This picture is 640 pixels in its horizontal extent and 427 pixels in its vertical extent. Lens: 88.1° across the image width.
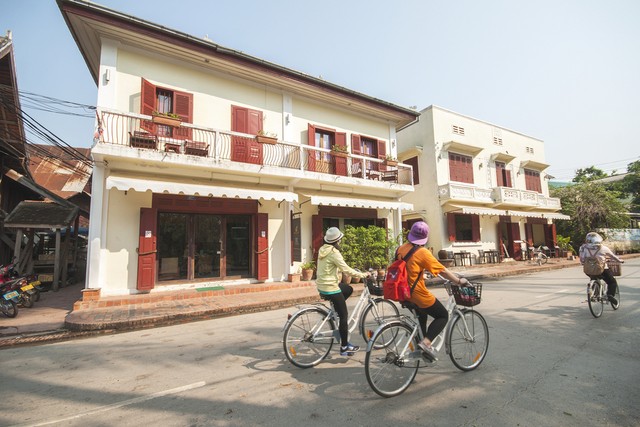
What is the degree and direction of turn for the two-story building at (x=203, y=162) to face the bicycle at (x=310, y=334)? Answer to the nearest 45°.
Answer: approximately 45° to its right

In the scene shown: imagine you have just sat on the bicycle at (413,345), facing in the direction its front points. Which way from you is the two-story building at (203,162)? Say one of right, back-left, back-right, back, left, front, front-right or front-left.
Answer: left

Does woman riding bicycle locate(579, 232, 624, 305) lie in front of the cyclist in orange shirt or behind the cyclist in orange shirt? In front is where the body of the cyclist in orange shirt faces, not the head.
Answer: in front

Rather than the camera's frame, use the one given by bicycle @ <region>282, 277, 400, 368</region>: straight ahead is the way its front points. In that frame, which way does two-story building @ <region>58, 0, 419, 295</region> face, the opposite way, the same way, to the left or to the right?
to the right

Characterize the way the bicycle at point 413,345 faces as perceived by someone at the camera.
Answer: facing away from the viewer and to the right of the viewer

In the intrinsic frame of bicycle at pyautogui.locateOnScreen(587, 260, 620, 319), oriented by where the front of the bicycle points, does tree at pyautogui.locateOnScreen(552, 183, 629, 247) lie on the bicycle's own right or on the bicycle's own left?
on the bicycle's own left

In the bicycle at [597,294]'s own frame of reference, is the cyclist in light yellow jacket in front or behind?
behind

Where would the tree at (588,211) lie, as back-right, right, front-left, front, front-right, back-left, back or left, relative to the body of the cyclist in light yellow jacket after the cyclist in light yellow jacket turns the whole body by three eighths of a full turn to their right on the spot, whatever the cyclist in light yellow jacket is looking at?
back-left

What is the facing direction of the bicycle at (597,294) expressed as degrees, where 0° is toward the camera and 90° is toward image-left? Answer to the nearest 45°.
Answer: approximately 225°

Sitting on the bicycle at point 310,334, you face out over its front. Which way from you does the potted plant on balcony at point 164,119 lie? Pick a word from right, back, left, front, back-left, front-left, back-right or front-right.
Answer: left

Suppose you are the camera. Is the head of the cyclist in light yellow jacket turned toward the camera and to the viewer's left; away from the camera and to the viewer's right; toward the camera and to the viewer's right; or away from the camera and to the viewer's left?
away from the camera and to the viewer's right

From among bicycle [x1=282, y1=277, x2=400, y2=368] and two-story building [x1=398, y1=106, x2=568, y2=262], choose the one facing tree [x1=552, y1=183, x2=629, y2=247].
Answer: the bicycle

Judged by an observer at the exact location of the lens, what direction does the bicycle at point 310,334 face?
facing away from the viewer and to the right of the viewer

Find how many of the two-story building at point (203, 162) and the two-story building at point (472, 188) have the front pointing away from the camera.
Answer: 0

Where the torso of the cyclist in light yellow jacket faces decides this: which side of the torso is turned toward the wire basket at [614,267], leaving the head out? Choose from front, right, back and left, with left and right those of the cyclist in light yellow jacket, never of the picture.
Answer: front

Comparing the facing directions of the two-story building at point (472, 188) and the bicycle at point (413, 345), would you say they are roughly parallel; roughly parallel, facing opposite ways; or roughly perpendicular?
roughly perpendicular

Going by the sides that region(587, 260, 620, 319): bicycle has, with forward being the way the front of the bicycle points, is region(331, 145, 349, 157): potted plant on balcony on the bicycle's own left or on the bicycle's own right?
on the bicycle's own left
